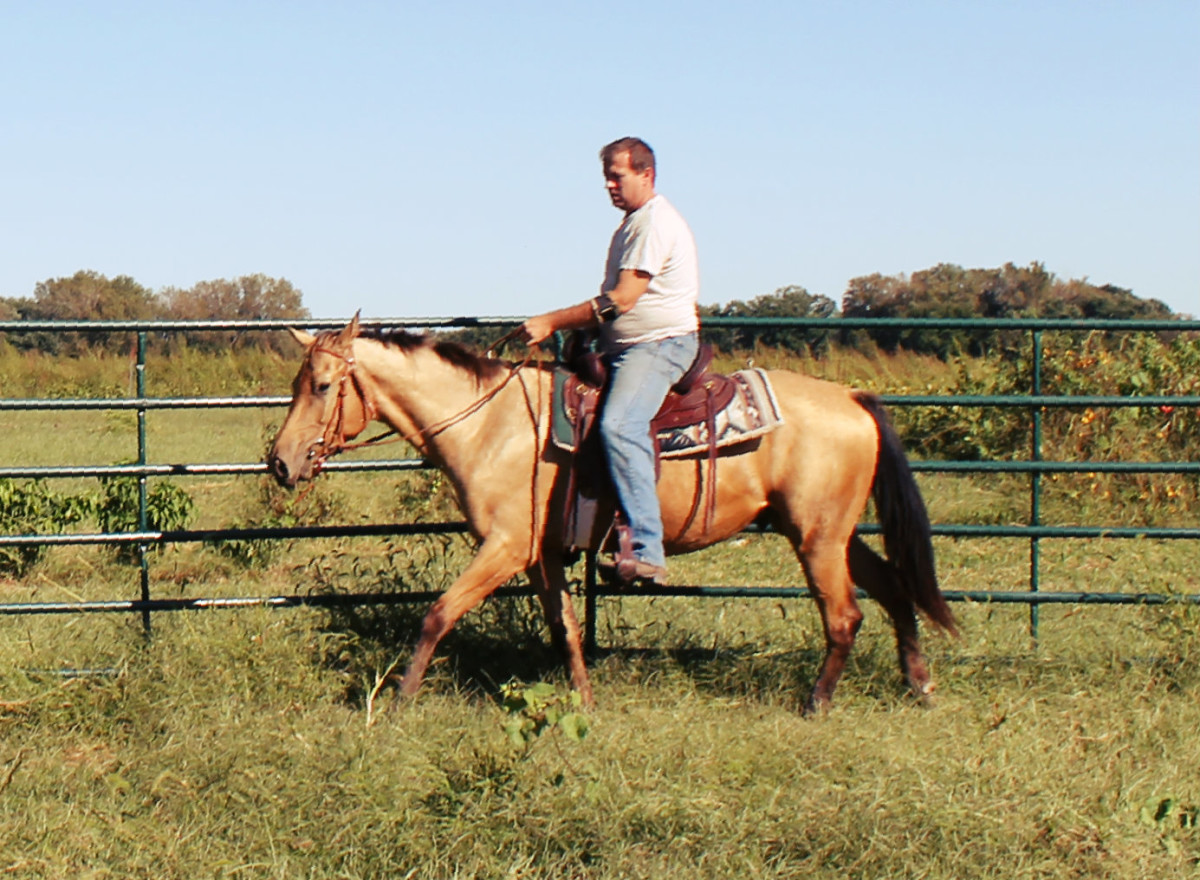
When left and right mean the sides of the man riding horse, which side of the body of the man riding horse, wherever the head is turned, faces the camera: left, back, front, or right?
left

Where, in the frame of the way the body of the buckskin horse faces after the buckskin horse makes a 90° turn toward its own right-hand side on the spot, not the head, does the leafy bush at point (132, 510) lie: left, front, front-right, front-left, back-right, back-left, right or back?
front-left

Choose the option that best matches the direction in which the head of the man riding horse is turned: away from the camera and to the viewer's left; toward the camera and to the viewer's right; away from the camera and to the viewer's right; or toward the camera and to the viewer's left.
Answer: toward the camera and to the viewer's left

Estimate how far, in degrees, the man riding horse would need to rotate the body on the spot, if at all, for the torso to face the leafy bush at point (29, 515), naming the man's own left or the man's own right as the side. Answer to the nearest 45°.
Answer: approximately 45° to the man's own right

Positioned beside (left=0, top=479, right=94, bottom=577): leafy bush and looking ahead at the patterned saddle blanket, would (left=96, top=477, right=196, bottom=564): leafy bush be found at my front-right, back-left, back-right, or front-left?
front-left

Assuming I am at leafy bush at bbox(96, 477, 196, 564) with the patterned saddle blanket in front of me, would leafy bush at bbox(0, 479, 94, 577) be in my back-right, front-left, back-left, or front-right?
back-right

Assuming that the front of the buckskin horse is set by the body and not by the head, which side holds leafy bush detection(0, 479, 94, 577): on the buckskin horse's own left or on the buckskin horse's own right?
on the buckskin horse's own right

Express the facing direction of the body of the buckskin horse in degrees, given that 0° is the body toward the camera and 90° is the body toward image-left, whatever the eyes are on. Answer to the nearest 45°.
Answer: approximately 90°
